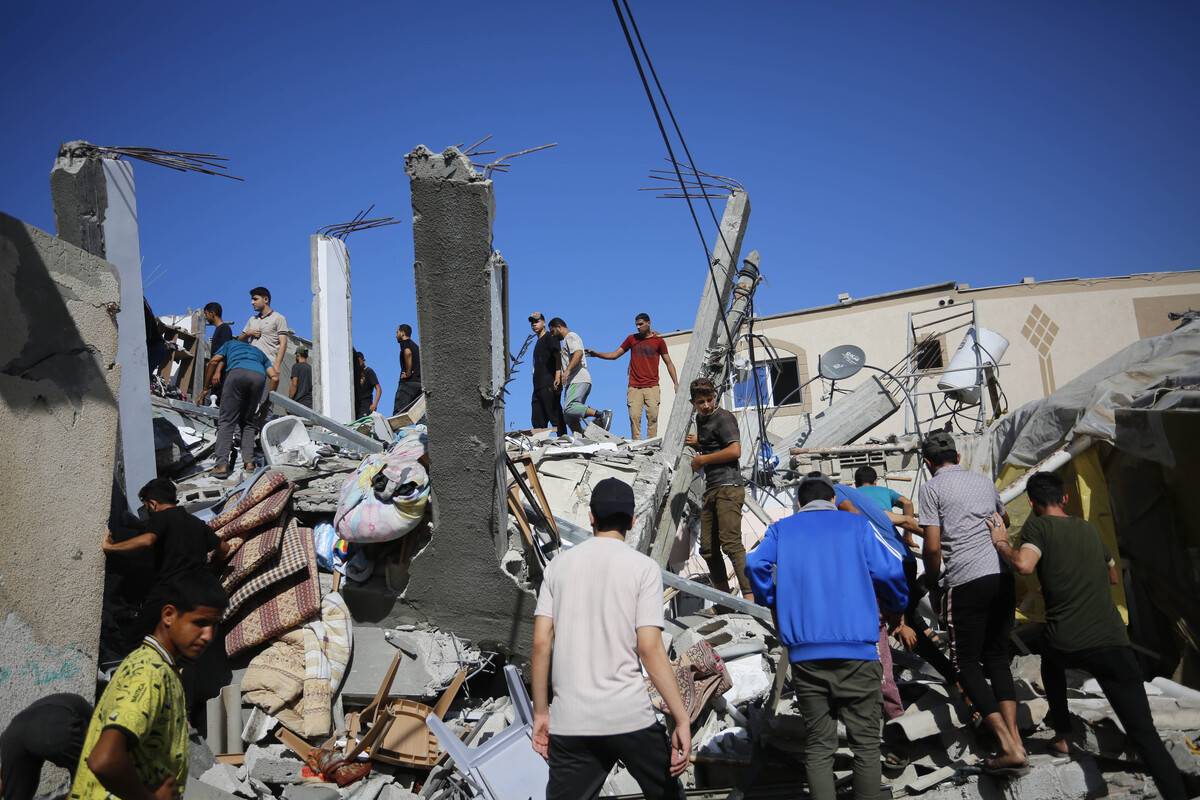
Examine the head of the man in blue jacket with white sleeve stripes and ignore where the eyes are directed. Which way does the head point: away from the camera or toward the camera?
away from the camera

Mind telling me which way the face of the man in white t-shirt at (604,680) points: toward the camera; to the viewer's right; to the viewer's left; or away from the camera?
away from the camera

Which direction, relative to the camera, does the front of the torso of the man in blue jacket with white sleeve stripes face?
away from the camera

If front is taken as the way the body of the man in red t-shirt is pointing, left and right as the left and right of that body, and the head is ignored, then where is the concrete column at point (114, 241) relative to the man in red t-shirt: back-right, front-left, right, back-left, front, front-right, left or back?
front-right

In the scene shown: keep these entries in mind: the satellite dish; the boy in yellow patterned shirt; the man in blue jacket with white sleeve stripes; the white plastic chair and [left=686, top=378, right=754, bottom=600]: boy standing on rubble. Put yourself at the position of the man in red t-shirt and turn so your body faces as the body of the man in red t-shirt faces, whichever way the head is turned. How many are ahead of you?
4

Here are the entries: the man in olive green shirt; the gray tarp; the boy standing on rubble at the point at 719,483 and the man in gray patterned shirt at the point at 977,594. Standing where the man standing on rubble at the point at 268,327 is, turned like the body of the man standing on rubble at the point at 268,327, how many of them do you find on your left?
4

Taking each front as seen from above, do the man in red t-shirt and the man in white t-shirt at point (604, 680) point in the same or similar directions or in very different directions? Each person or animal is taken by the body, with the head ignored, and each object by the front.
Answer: very different directions

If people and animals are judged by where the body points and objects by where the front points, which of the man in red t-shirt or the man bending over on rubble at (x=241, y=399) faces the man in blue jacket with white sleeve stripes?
the man in red t-shirt

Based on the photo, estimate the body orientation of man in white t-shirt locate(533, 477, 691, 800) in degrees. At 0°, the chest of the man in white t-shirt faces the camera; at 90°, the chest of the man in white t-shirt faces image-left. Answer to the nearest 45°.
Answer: approximately 180°

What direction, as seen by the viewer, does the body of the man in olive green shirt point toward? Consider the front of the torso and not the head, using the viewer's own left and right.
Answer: facing away from the viewer and to the left of the viewer

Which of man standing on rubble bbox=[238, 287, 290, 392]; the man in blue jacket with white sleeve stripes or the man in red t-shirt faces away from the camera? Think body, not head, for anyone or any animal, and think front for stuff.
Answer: the man in blue jacket with white sleeve stripes

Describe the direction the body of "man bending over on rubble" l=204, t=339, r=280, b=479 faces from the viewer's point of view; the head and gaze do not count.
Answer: away from the camera

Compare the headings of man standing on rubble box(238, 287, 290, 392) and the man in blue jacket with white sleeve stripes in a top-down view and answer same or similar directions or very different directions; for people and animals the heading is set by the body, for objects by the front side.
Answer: very different directions

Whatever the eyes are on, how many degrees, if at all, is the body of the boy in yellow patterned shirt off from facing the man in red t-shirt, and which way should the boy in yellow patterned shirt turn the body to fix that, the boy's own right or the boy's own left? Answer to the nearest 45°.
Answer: approximately 90° to the boy's own left
